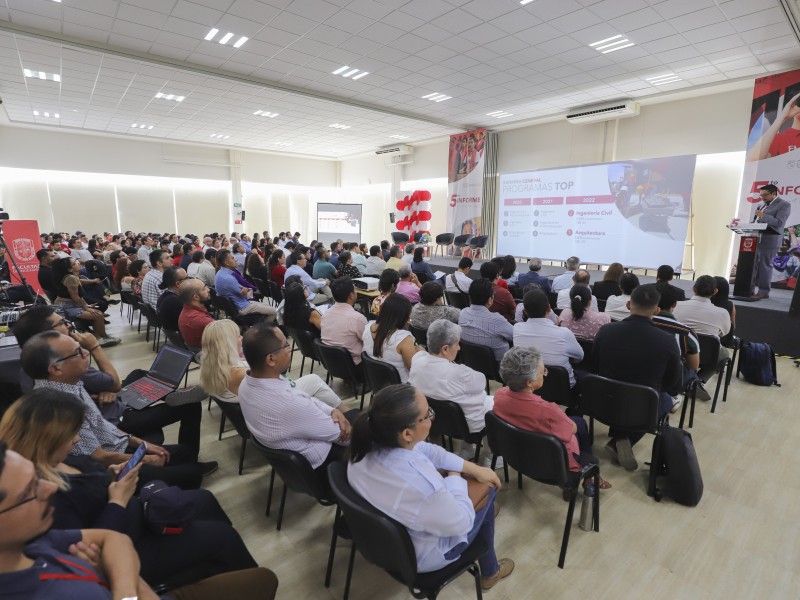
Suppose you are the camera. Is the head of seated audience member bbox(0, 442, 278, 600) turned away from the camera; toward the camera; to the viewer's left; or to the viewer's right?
to the viewer's right

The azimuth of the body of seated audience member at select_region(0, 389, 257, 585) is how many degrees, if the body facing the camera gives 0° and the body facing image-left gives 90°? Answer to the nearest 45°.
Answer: approximately 270°

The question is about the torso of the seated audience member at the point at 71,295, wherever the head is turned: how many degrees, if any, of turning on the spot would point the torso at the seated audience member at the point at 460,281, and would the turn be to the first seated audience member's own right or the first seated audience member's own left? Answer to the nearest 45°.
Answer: approximately 45° to the first seated audience member's own right

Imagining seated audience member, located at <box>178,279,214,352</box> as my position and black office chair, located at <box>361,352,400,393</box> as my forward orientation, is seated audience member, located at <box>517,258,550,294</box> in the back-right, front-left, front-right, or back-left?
front-left

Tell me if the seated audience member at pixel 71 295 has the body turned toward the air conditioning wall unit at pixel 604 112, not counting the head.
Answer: yes

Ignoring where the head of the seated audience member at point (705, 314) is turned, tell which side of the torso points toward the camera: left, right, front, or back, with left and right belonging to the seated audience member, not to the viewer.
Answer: back

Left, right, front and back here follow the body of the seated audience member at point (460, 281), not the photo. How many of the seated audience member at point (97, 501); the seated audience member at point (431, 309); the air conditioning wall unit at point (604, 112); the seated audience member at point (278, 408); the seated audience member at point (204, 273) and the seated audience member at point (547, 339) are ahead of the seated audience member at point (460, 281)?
1

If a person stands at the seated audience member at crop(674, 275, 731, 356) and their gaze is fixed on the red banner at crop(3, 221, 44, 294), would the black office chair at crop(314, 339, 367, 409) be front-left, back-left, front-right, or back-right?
front-left

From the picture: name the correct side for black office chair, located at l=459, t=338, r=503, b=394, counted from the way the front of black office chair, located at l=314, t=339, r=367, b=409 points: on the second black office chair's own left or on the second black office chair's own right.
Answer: on the second black office chair's own right

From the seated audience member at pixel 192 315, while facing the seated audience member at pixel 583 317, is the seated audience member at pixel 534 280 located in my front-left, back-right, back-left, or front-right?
front-left

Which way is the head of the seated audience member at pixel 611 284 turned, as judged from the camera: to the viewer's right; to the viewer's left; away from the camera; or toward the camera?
away from the camera

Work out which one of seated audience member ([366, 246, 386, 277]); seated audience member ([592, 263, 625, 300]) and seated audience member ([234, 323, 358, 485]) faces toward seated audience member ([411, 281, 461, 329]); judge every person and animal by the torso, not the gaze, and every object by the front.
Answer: seated audience member ([234, 323, 358, 485])

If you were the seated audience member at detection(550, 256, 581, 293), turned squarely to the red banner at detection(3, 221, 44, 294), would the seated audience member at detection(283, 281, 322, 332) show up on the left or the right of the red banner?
left

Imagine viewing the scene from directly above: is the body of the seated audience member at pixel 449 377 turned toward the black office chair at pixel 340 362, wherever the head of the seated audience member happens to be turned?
no

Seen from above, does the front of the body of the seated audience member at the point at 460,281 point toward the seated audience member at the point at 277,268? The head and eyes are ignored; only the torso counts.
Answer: no

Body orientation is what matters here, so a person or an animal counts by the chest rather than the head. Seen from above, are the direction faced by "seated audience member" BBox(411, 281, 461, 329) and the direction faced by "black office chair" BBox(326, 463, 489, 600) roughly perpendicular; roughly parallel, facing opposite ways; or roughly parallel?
roughly parallel

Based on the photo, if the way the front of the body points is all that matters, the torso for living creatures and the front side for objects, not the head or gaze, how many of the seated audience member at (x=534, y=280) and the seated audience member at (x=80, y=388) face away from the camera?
1

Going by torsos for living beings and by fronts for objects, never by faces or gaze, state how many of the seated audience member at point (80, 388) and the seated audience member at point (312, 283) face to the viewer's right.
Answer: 2

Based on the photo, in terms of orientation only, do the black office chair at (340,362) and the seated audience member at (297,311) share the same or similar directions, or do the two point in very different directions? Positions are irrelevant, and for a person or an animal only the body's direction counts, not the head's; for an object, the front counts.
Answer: same or similar directions

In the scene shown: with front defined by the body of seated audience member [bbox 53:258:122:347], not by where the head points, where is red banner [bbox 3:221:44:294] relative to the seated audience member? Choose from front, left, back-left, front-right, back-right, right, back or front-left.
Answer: left

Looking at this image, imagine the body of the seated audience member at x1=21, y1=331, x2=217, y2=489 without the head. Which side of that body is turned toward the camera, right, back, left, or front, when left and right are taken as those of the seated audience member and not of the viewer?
right
